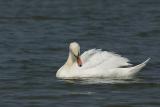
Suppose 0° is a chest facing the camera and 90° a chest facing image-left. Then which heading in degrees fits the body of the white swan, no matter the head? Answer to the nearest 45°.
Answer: approximately 90°
